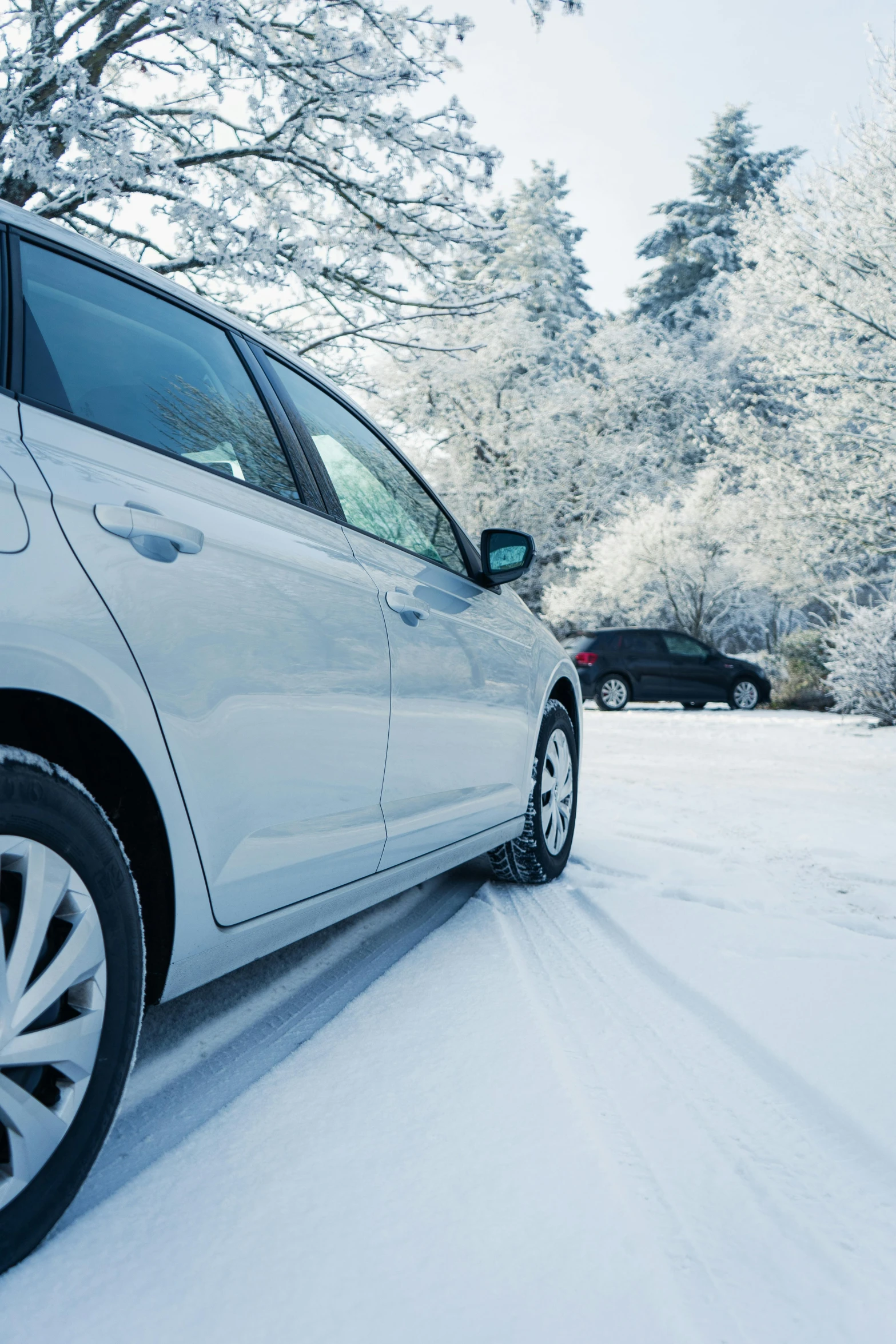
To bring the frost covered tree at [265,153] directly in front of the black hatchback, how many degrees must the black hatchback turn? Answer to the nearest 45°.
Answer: approximately 90° to its right

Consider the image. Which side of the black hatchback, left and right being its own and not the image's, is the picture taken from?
right

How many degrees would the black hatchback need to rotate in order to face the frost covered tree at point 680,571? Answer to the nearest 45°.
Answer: approximately 90° to its left

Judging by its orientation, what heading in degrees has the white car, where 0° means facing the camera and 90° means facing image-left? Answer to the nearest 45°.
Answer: approximately 225°
